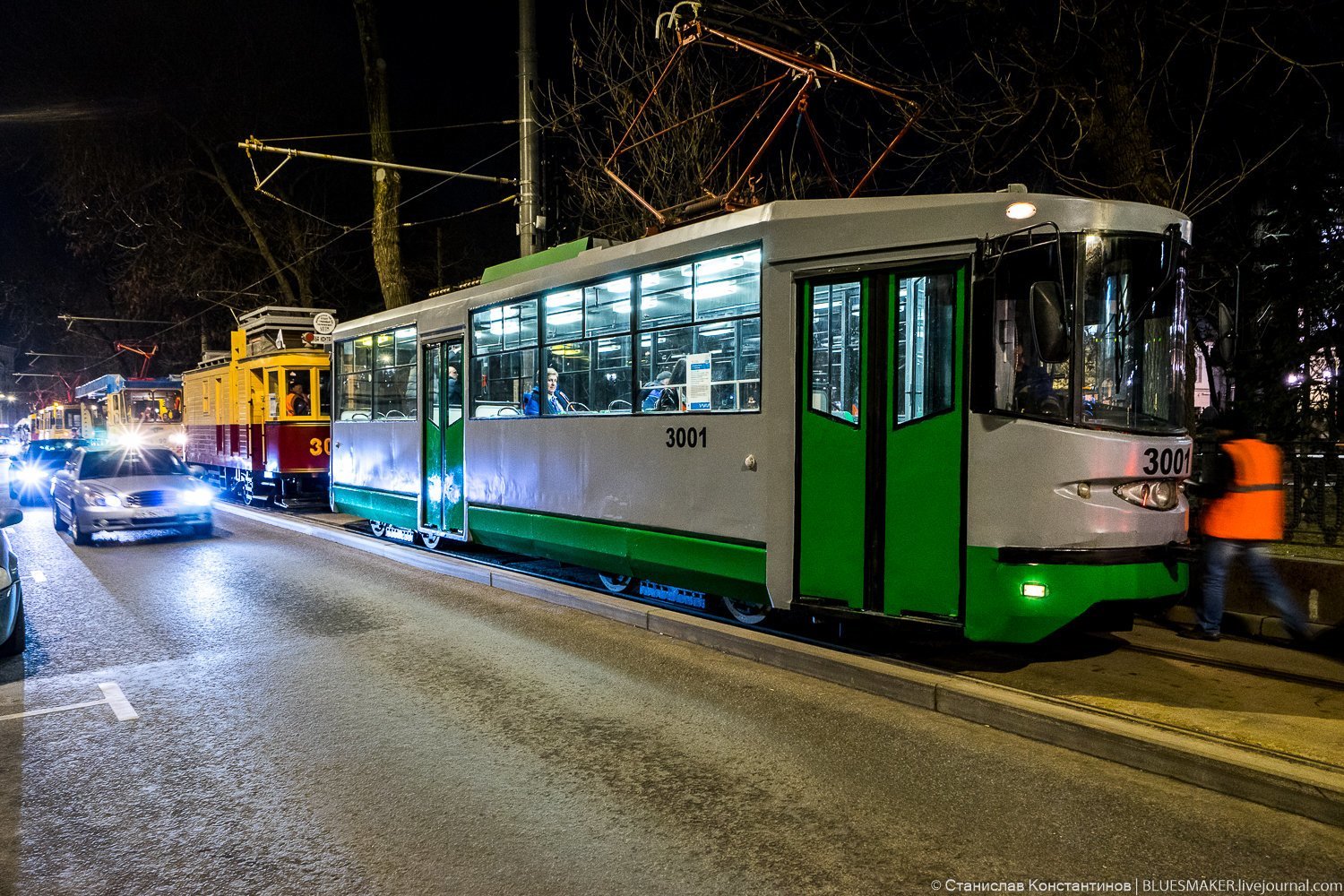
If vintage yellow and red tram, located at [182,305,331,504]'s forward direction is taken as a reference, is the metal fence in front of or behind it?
in front

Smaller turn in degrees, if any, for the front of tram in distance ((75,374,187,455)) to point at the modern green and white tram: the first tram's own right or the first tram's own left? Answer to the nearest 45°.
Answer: approximately 45° to the first tram's own right

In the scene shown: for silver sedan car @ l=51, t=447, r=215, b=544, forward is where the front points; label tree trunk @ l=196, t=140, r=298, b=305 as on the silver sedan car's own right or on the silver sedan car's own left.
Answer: on the silver sedan car's own left

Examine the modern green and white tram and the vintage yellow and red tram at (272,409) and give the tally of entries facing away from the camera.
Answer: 0

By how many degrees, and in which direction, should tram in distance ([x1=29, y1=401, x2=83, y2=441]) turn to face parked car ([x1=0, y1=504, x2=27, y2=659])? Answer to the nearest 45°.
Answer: approximately 45° to its right

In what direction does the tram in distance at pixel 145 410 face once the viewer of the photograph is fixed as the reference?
facing the viewer and to the right of the viewer

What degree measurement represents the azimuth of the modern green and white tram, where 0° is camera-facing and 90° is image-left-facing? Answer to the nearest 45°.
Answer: approximately 315°

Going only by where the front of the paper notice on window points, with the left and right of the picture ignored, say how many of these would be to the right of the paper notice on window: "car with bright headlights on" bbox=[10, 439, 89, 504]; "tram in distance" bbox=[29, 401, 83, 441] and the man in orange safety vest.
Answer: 2

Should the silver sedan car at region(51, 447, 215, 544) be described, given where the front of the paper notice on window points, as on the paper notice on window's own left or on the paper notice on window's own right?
on the paper notice on window's own right

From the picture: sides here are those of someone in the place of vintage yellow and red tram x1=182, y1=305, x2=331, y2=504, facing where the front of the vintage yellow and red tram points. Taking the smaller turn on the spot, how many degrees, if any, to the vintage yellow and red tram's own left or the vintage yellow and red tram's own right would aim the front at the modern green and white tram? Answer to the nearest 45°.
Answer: approximately 45° to the vintage yellow and red tram's own right

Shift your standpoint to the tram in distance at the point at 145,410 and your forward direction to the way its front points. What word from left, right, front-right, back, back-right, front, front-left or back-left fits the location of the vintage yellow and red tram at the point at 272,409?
front-right

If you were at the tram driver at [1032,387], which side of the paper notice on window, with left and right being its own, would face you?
left

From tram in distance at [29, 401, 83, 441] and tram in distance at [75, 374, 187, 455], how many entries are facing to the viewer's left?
0

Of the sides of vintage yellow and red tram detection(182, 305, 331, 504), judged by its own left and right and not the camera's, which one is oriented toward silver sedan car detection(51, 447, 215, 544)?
right

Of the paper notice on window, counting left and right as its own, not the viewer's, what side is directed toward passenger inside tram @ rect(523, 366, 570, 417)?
right
